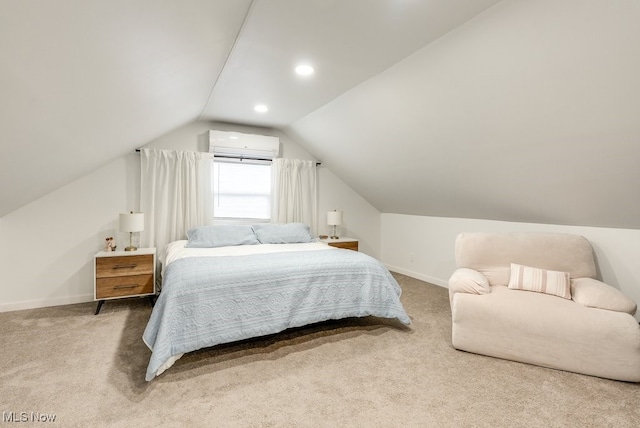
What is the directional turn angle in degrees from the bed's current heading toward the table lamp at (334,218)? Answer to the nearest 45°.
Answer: approximately 135° to its left

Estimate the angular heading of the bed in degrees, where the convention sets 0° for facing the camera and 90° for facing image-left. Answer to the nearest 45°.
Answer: approximately 0°

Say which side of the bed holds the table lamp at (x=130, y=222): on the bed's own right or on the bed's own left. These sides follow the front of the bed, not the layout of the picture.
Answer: on the bed's own right

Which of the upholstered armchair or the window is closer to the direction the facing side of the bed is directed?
the upholstered armchair

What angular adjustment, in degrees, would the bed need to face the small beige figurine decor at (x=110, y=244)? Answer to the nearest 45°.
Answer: approximately 135° to its right

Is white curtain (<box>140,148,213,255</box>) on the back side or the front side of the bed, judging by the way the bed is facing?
on the back side

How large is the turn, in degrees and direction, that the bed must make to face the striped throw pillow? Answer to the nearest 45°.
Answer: approximately 90° to its left

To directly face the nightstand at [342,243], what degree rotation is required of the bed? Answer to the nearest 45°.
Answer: approximately 135° to its left
